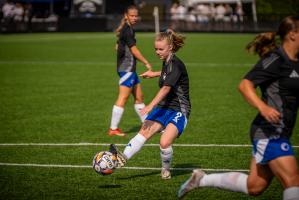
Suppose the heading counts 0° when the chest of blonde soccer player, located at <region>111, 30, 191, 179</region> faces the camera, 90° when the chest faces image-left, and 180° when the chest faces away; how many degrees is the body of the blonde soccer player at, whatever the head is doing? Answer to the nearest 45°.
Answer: approximately 45°

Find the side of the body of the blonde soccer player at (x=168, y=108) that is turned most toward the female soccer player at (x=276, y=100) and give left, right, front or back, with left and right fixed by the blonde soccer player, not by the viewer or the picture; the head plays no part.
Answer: left
